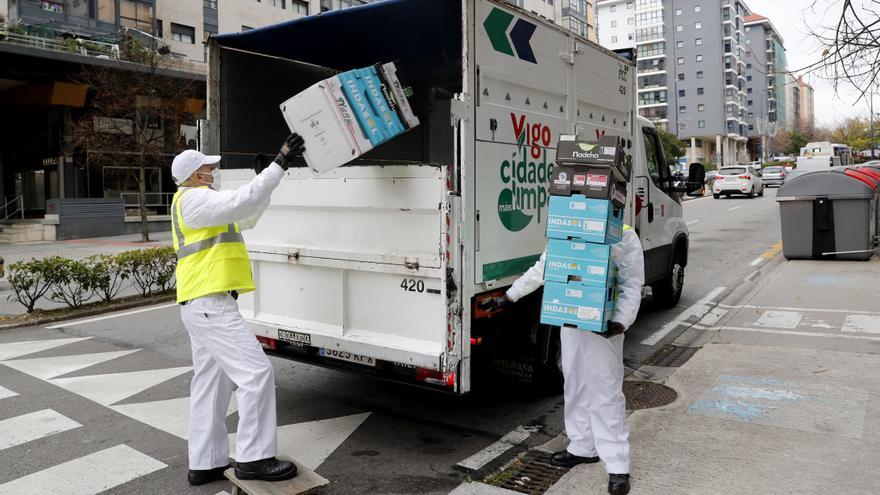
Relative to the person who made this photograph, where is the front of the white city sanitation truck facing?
facing away from the viewer and to the right of the viewer

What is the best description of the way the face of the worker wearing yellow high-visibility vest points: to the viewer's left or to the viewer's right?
to the viewer's right

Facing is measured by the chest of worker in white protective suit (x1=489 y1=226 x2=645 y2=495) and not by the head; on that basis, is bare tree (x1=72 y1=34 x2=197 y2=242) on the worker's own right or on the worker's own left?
on the worker's own right

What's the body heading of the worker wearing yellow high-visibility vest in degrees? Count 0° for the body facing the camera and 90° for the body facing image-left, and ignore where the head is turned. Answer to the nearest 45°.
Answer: approximately 270°

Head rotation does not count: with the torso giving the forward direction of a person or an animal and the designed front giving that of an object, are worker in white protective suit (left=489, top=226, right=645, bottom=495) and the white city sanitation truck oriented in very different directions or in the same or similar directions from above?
very different directions

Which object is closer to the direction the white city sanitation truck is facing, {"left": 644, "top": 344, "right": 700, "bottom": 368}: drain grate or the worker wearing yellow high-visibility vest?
the drain grate

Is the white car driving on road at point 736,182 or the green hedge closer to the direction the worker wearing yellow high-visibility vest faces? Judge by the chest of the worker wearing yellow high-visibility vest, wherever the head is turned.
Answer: the white car driving on road

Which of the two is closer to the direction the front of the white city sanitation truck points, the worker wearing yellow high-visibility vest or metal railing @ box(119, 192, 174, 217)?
the metal railing

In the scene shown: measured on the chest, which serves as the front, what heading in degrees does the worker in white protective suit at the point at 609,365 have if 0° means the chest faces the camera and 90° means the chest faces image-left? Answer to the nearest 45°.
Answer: approximately 45°

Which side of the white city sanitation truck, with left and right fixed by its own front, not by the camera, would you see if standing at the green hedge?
left

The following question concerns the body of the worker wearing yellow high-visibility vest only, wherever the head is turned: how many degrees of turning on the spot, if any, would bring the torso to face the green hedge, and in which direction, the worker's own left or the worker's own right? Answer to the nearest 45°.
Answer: approximately 90° to the worker's own left

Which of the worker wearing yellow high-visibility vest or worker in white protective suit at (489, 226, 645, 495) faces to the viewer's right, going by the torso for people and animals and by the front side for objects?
the worker wearing yellow high-visibility vest

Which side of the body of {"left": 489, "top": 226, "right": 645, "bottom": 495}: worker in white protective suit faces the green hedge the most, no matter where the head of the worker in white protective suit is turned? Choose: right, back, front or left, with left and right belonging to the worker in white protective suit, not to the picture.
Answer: right
